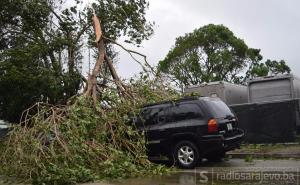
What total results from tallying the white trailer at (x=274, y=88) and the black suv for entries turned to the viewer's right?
0

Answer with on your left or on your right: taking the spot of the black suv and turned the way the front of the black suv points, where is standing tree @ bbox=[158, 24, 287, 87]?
on your right

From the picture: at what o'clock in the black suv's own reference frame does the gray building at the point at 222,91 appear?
The gray building is roughly at 2 o'clock from the black suv.

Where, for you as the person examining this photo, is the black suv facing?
facing away from the viewer and to the left of the viewer

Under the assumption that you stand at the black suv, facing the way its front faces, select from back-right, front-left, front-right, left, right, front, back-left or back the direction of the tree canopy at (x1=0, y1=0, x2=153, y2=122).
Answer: front

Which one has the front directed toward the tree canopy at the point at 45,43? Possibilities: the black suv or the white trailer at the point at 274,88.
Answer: the black suv

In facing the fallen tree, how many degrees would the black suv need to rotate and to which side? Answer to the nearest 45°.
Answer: approximately 45° to its left
